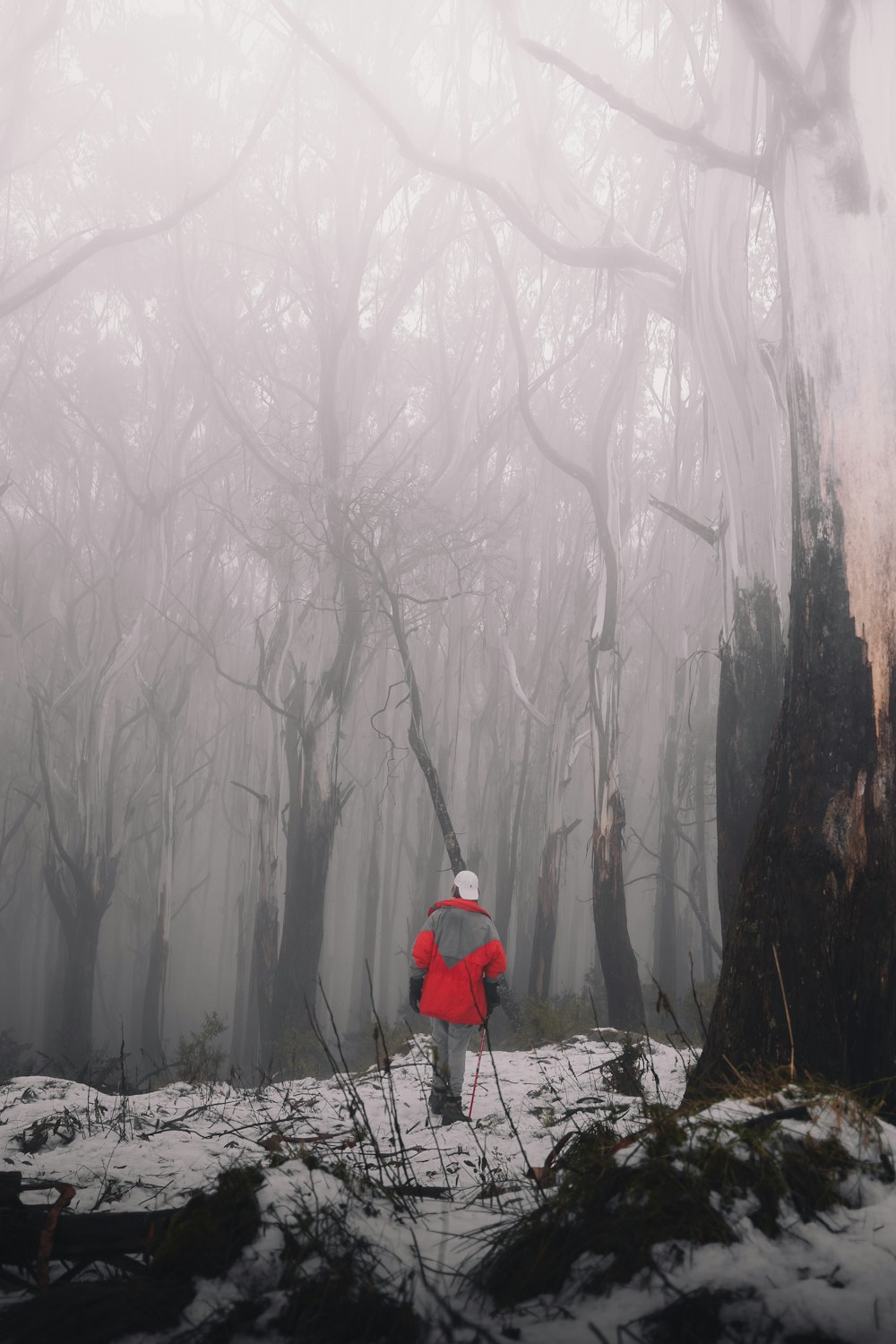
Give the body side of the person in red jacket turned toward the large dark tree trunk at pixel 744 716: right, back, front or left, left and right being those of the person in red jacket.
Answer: right

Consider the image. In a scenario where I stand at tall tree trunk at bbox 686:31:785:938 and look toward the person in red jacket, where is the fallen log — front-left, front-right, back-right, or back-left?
front-left

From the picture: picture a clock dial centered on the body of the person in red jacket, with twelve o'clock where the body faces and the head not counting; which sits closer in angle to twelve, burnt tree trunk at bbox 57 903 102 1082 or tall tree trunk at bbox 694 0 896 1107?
the burnt tree trunk

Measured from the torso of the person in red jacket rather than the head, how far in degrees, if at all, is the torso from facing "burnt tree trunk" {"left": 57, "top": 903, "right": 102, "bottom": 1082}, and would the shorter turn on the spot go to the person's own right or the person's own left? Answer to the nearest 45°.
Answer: approximately 45° to the person's own left

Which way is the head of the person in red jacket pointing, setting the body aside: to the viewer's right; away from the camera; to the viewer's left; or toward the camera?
away from the camera

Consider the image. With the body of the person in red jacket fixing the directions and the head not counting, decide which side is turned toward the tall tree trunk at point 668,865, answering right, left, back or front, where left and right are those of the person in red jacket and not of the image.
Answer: front

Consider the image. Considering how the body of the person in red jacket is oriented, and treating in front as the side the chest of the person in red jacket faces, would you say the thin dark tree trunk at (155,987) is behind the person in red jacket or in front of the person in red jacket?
in front

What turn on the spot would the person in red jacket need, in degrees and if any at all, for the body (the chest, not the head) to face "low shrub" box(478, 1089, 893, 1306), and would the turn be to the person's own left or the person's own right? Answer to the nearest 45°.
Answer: approximately 180°

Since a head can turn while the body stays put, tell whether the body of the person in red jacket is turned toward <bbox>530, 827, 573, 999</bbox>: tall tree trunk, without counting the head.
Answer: yes

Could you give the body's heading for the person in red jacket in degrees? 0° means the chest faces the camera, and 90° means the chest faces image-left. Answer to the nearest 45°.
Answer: approximately 180°

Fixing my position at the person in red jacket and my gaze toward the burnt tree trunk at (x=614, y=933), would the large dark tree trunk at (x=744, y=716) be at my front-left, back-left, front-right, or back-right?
front-right

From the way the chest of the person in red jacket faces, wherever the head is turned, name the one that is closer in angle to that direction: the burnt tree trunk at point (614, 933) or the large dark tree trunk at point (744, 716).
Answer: the burnt tree trunk

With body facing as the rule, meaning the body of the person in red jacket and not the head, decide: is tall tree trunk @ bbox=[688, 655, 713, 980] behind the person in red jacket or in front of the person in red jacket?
in front

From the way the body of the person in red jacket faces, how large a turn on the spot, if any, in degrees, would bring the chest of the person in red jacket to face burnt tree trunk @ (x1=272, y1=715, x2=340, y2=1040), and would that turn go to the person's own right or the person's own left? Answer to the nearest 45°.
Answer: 0° — they already face it

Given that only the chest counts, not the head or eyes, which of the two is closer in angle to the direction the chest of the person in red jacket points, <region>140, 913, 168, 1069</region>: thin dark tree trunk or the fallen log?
the thin dark tree trunk
